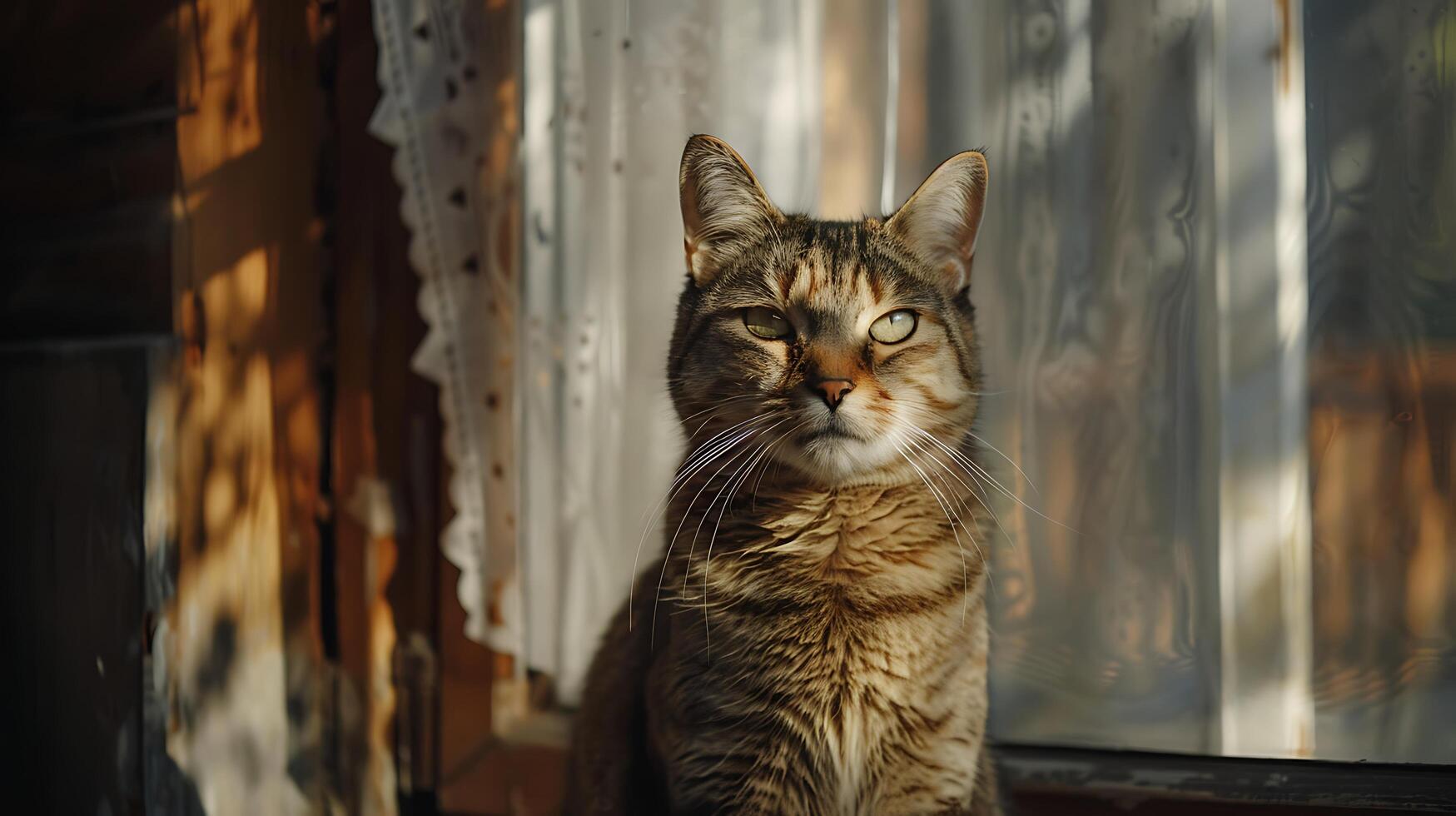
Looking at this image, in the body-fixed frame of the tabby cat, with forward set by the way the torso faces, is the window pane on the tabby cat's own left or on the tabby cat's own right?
on the tabby cat's own left

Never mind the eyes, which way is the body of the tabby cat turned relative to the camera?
toward the camera
